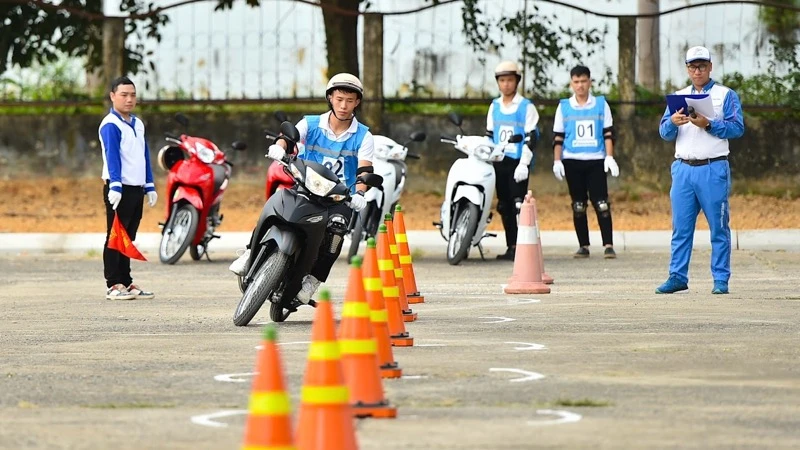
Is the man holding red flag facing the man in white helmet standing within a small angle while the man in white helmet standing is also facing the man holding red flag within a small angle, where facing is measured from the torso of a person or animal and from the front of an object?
no

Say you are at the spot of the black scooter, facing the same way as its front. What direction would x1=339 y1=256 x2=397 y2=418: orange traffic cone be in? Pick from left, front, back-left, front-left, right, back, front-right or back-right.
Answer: front-left

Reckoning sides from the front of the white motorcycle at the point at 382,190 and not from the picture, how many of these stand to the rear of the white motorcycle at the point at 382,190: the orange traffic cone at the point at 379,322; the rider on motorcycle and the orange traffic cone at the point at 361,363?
0

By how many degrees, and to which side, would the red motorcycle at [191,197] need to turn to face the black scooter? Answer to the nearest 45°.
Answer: approximately 45° to its left

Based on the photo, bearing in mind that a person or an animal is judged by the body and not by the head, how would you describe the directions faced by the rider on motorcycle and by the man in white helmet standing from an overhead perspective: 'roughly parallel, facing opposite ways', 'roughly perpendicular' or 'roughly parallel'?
roughly parallel

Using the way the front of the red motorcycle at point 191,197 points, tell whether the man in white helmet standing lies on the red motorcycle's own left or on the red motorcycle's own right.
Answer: on the red motorcycle's own left

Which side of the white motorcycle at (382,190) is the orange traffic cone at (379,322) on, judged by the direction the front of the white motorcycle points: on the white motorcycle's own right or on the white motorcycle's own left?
on the white motorcycle's own left

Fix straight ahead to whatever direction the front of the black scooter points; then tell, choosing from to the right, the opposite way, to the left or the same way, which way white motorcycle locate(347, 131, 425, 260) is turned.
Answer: the same way

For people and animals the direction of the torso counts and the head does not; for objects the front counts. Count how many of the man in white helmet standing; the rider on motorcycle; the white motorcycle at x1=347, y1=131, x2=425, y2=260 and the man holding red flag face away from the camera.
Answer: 0

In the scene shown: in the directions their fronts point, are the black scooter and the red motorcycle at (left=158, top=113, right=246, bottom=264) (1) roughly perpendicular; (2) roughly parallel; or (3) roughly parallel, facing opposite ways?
roughly parallel

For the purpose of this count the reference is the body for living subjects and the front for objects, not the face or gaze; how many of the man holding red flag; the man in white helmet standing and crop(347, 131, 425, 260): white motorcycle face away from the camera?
0

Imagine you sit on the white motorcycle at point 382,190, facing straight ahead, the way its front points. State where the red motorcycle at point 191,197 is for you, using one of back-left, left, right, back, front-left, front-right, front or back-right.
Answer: front-right

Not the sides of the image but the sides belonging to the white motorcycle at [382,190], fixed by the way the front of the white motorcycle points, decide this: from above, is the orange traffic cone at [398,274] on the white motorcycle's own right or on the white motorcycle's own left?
on the white motorcycle's own left

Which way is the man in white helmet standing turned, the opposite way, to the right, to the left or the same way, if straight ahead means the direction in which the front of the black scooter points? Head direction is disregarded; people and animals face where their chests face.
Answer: the same way

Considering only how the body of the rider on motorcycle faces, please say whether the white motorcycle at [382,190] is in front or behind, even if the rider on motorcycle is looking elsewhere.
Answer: behind

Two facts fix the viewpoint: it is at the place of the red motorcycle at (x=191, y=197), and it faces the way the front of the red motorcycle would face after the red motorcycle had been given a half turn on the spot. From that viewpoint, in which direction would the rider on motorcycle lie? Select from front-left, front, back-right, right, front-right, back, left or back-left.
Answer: back-right

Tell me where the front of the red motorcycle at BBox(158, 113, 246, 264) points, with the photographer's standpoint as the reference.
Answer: facing the viewer and to the left of the viewer
